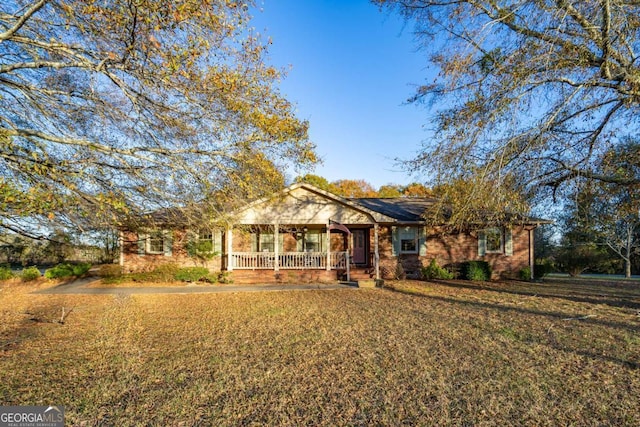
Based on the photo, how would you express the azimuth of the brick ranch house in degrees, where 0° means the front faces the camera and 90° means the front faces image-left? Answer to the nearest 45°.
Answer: approximately 0°
